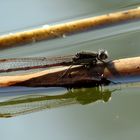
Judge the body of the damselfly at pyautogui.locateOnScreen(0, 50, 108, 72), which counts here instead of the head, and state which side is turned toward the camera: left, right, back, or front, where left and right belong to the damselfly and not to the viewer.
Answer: right

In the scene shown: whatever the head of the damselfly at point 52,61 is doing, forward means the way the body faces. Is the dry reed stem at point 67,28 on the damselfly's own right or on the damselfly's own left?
on the damselfly's own left
